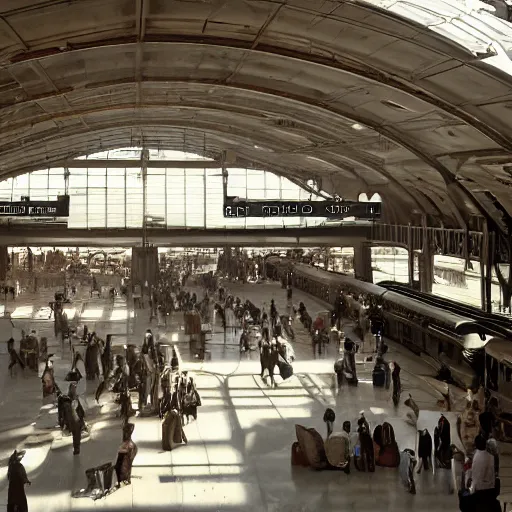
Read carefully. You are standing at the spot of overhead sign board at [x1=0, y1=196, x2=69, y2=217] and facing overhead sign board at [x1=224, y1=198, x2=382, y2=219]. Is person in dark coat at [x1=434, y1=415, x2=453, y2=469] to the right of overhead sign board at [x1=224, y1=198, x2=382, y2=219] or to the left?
right

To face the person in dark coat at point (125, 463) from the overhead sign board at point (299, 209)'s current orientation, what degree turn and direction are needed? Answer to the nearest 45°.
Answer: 0° — it already faces them

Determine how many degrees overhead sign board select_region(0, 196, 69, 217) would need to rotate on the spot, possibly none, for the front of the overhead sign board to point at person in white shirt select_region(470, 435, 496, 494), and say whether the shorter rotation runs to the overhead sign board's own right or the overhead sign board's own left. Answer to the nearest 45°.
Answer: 0° — it already faces them

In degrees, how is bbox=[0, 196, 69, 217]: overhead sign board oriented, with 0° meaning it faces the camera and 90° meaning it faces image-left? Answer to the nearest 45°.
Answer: approximately 0°

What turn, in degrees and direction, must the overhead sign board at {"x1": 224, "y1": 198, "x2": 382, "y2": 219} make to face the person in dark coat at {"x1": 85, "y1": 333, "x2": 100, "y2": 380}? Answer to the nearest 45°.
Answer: approximately 45° to its right

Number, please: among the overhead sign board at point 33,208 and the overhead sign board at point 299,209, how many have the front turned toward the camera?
2

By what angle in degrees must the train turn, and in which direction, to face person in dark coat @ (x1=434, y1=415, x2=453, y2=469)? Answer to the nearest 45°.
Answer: approximately 45° to its right

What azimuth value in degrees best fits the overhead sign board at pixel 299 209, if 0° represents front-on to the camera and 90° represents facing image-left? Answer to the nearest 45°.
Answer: approximately 0°

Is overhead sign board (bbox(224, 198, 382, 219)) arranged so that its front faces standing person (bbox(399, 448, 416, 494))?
yes

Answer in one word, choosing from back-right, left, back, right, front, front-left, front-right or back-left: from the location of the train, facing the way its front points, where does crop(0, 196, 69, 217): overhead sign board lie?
back-right
